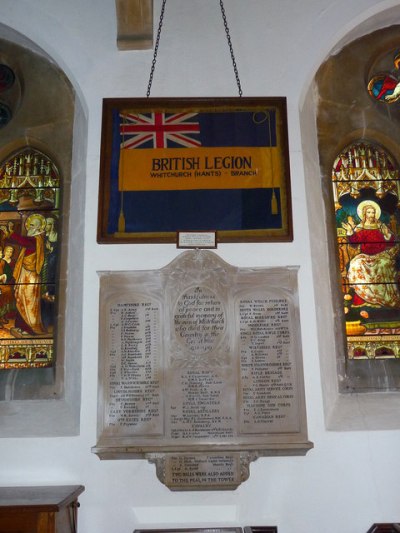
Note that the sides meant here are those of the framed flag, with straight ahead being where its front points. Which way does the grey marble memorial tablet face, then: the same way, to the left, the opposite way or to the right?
the same way

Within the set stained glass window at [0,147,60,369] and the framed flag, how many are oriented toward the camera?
2

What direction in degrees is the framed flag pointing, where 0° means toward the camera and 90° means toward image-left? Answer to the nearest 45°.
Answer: approximately 0°

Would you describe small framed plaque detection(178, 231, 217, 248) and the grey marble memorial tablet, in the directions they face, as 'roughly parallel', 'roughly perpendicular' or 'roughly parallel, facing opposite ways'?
roughly parallel

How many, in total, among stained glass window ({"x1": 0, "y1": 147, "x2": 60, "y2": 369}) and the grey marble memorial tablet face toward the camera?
2

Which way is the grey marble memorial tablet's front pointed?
toward the camera

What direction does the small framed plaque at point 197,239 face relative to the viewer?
toward the camera

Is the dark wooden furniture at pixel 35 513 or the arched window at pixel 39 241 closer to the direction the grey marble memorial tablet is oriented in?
the dark wooden furniture

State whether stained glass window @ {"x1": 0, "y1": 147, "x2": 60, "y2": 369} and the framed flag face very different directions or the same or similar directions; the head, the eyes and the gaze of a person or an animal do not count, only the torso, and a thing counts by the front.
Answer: same or similar directions

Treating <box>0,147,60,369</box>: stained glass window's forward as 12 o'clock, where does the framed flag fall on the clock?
The framed flag is roughly at 10 o'clock from the stained glass window.

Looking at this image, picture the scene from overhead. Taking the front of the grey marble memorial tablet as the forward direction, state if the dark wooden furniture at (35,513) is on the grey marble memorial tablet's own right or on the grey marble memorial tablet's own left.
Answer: on the grey marble memorial tablet's own right

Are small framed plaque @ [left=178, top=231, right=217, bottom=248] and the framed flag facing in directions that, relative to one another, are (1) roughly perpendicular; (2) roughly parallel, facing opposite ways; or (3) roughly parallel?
roughly parallel

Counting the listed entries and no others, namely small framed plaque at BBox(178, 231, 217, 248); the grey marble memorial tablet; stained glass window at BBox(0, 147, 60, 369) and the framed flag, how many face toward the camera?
4
